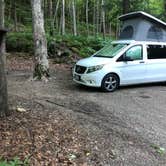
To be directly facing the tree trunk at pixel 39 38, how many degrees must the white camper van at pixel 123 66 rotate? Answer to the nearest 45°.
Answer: approximately 45° to its right

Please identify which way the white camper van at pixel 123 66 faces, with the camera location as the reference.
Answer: facing the viewer and to the left of the viewer
